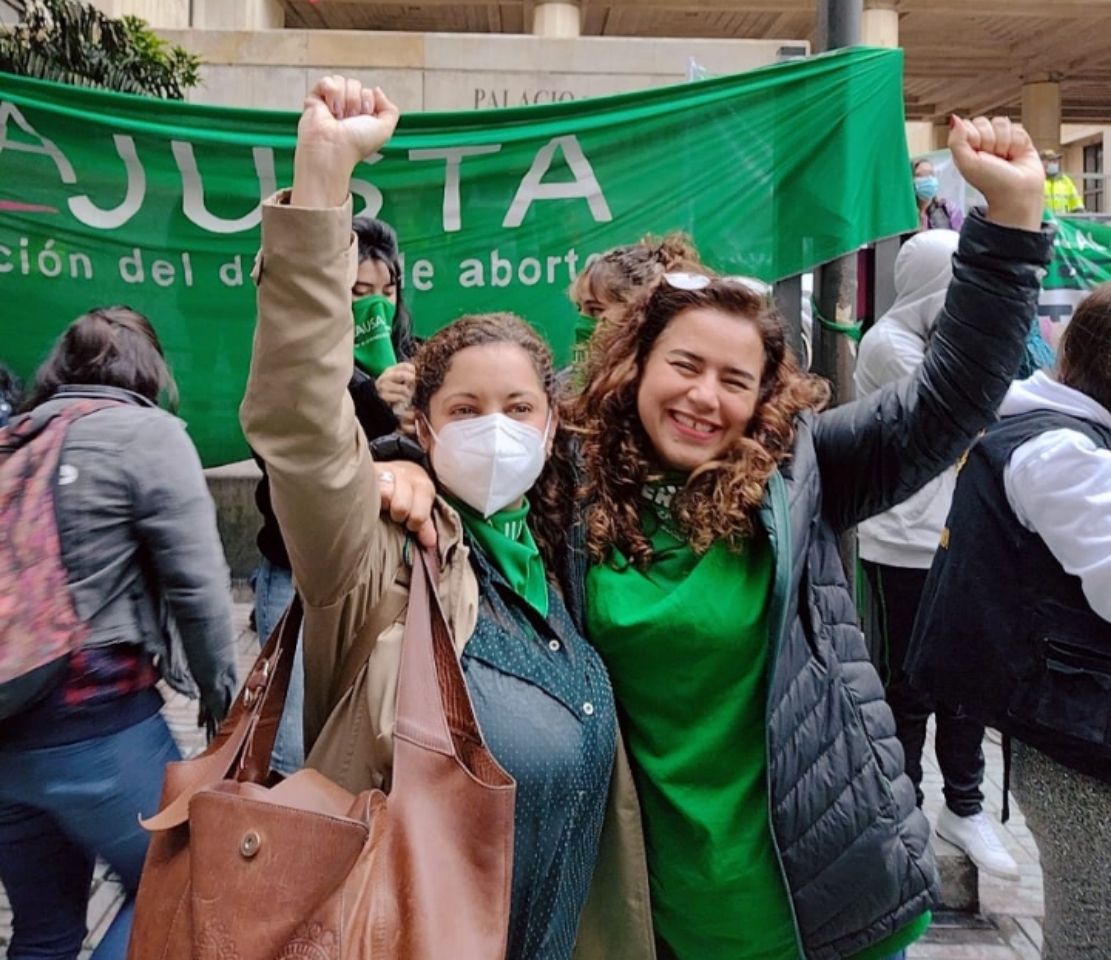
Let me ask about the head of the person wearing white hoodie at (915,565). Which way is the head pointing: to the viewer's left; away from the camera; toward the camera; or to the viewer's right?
away from the camera

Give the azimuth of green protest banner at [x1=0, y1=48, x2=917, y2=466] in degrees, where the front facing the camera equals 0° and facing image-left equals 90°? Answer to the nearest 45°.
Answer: approximately 0°

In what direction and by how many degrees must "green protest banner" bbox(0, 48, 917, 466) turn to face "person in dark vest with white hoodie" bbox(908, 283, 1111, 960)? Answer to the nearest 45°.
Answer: approximately 45° to its left

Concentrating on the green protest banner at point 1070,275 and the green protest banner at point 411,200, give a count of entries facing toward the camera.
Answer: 2
